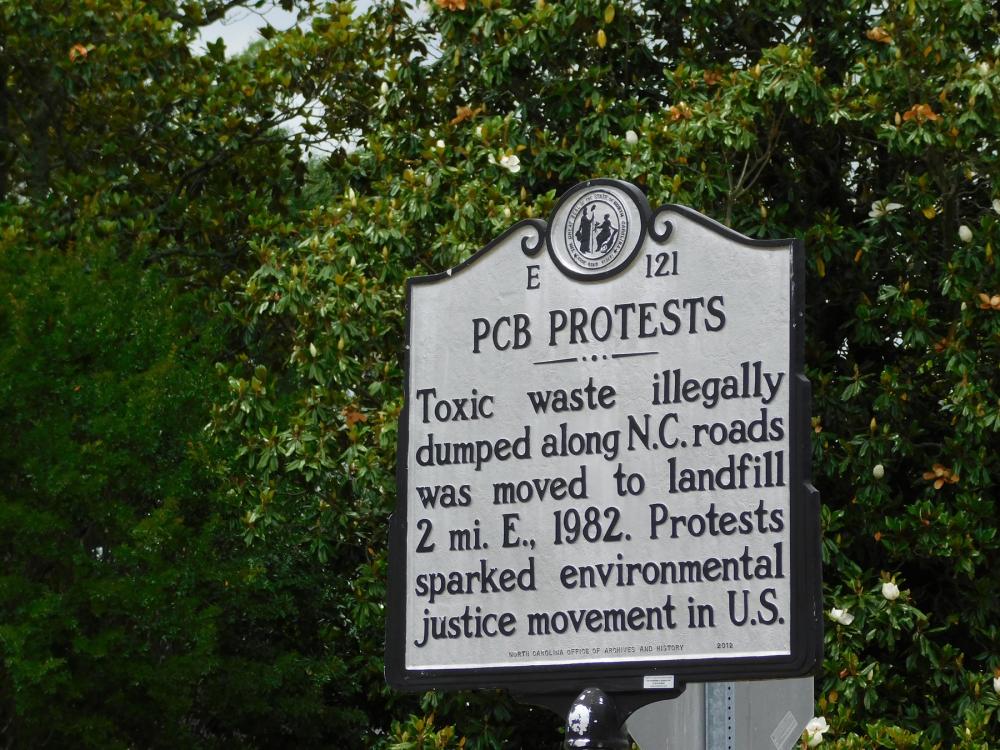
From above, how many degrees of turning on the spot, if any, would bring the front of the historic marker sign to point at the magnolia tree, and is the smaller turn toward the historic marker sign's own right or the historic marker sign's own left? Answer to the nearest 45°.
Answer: approximately 180°

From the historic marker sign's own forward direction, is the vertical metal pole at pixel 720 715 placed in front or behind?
behind

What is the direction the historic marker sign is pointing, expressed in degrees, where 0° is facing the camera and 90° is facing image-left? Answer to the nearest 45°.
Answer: approximately 0°
